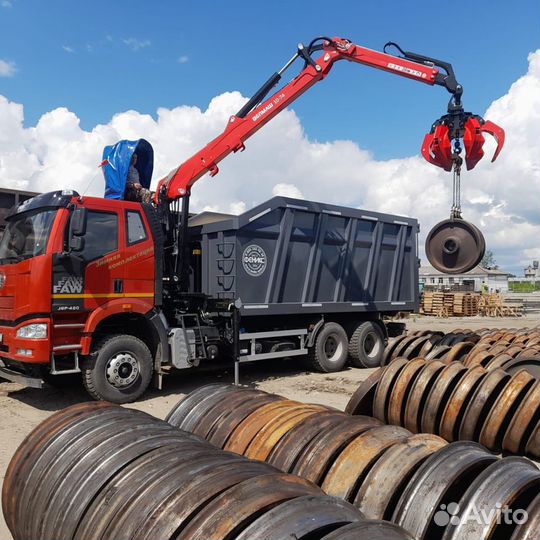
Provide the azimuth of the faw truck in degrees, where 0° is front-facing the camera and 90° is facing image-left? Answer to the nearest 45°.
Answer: approximately 45°
